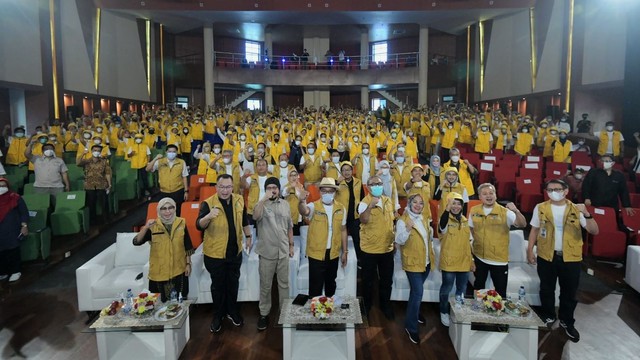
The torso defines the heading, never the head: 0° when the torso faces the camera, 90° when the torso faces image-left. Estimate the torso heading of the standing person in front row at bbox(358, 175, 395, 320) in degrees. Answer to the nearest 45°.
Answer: approximately 0°

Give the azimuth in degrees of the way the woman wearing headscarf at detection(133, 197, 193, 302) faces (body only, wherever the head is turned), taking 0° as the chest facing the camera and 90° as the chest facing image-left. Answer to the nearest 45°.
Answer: approximately 0°

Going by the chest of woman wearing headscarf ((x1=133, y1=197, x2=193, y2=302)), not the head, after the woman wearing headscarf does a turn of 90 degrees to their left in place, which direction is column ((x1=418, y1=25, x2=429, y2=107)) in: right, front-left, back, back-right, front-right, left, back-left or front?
front-left

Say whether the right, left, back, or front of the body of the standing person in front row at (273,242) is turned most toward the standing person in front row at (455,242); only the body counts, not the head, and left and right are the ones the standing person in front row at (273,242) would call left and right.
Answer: left

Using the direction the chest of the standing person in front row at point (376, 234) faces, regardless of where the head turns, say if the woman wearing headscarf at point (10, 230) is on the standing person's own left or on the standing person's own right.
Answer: on the standing person's own right
